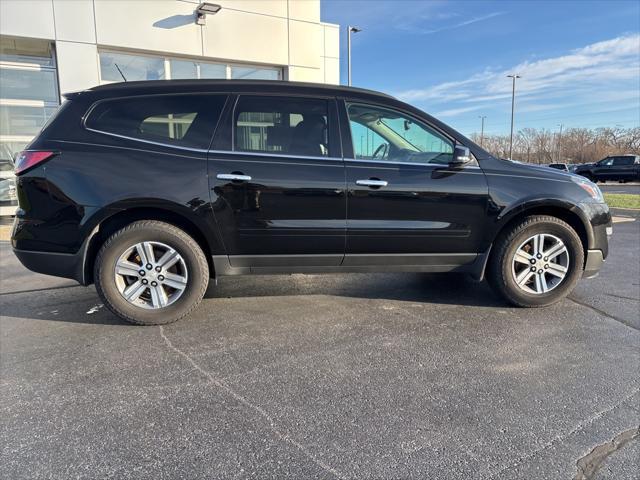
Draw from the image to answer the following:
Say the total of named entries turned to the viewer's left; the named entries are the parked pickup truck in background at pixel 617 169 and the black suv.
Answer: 1

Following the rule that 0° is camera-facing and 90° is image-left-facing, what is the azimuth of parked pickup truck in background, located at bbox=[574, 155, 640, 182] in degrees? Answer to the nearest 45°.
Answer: approximately 90°

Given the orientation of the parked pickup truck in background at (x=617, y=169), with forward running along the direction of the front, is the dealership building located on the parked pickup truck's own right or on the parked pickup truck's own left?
on the parked pickup truck's own left

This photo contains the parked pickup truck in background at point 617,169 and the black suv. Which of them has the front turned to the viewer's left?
the parked pickup truck in background

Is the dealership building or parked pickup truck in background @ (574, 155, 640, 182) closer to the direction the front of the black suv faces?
the parked pickup truck in background

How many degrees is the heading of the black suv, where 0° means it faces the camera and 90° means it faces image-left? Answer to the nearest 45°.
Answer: approximately 270°

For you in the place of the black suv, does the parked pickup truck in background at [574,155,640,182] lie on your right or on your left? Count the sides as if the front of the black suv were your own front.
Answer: on your left

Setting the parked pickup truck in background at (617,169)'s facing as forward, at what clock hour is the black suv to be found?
The black suv is roughly at 9 o'clock from the parked pickup truck in background.
